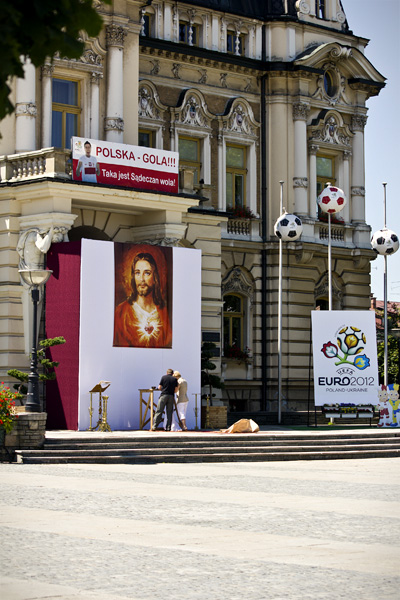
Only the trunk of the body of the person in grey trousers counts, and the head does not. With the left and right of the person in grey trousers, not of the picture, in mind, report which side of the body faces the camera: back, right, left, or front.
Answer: back

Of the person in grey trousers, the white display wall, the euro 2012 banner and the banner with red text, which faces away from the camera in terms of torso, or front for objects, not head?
the person in grey trousers

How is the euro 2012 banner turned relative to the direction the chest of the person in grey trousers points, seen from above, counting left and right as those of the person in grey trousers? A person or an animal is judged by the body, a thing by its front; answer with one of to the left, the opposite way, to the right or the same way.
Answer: the opposite way

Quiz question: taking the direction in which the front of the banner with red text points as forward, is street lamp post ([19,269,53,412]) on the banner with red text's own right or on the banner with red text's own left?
on the banner with red text's own right

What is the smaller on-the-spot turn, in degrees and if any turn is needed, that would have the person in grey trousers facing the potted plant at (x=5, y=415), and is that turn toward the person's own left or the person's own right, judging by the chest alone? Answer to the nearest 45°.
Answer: approximately 135° to the person's own left

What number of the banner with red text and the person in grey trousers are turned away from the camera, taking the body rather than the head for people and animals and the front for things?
1
